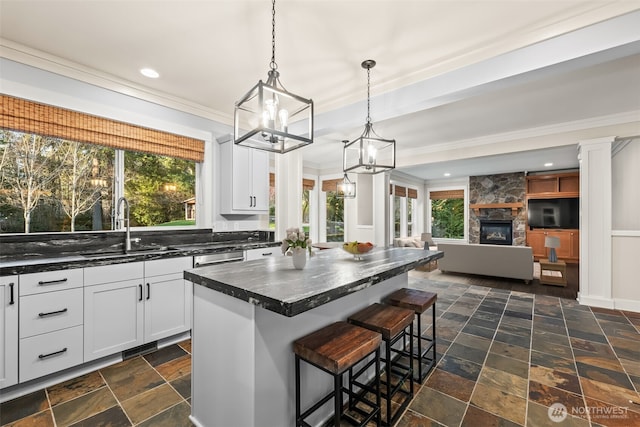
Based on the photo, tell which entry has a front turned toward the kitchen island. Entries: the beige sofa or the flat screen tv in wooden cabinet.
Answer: the flat screen tv in wooden cabinet

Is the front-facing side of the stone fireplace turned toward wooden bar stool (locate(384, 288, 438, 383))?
yes

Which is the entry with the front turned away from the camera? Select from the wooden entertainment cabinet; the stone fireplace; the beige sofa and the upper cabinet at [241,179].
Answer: the beige sofa

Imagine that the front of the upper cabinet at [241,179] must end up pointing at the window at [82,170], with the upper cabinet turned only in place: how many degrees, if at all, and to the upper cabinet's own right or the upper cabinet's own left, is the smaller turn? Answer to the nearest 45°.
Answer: approximately 135° to the upper cabinet's own right

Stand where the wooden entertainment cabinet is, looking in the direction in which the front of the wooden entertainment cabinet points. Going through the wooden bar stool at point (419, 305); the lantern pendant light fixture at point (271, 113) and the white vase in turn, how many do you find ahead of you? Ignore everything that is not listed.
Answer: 3

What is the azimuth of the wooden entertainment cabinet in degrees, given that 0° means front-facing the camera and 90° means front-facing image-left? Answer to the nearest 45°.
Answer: approximately 0°

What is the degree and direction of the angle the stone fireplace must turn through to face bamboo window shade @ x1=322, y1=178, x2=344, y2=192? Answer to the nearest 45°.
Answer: approximately 45° to its right

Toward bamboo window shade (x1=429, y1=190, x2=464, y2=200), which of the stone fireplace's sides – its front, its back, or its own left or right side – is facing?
right

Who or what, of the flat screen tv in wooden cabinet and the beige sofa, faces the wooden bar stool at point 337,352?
the flat screen tv in wooden cabinet

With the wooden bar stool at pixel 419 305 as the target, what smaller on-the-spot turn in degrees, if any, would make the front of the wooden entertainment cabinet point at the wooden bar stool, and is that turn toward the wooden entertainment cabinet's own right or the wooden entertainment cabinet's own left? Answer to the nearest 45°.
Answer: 0° — it already faces it

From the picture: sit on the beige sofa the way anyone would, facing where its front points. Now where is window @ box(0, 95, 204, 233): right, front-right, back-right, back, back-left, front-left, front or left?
back-left

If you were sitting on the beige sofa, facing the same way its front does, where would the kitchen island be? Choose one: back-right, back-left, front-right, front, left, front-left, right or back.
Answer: back

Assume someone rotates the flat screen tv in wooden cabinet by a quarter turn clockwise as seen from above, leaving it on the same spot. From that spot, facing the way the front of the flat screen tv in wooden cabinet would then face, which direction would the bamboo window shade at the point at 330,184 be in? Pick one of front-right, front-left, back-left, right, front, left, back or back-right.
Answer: front-left

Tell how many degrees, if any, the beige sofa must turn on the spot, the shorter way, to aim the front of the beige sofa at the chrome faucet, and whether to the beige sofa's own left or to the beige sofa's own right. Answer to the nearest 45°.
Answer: approximately 135° to the beige sofa's own left

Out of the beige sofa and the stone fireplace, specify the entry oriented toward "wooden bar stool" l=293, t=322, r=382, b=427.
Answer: the stone fireplace

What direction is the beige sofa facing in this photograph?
away from the camera

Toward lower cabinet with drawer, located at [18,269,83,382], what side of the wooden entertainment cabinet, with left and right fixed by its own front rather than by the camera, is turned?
front
